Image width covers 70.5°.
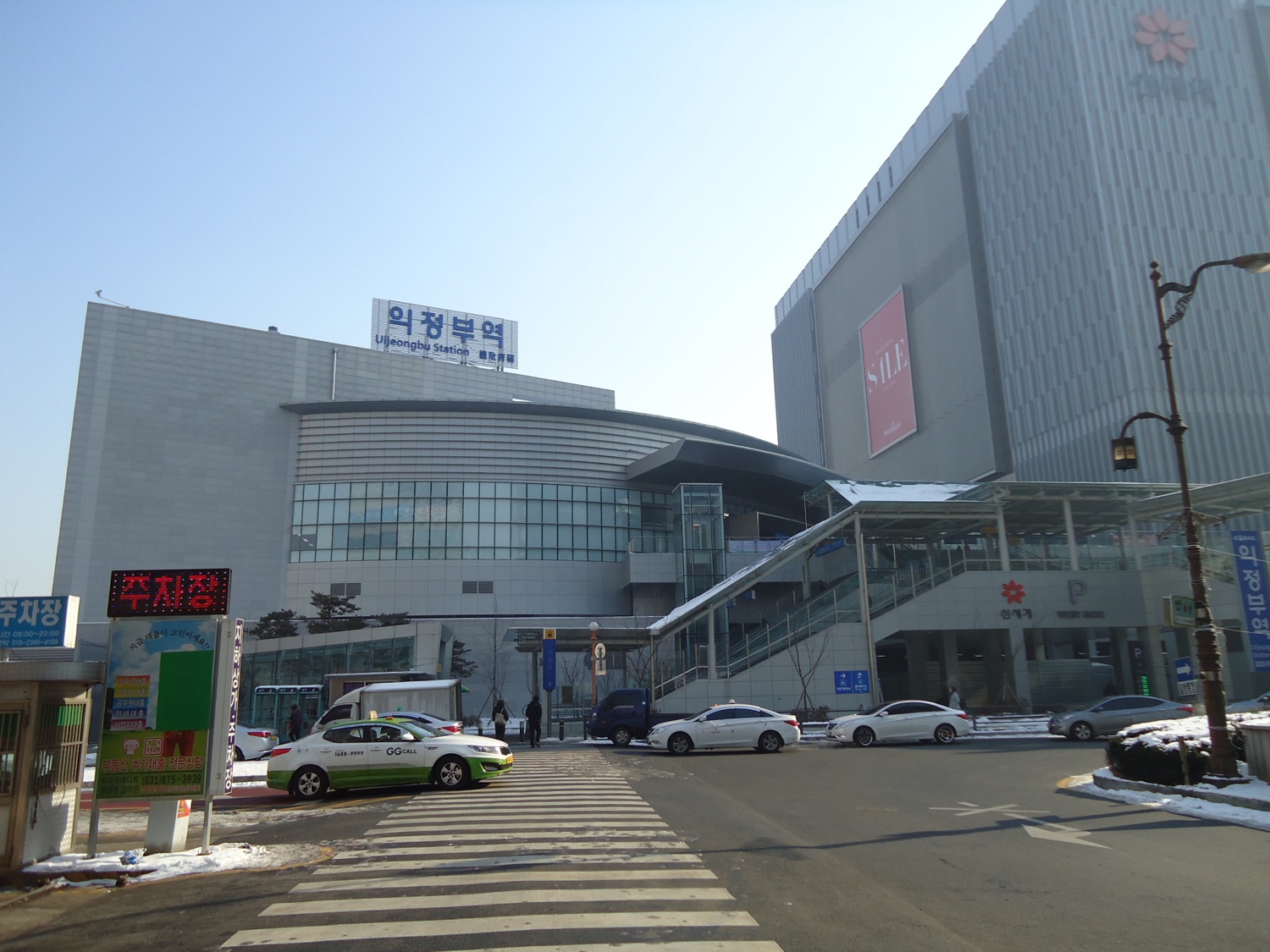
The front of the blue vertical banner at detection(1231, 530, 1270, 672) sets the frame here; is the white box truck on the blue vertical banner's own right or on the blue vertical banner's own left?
on the blue vertical banner's own right

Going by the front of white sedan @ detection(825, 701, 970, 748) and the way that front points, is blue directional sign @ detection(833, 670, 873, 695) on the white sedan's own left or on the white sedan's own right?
on the white sedan's own right

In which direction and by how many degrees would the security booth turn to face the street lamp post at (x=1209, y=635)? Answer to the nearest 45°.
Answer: approximately 45° to its left

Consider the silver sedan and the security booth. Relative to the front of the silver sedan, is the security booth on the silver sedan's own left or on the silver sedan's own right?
on the silver sedan's own left

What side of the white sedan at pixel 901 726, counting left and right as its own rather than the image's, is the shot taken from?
left

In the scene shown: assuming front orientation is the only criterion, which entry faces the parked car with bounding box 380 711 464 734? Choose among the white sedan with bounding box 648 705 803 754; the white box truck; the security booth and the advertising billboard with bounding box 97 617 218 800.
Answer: the white sedan

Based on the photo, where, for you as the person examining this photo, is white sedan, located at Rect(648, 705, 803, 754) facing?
facing to the left of the viewer

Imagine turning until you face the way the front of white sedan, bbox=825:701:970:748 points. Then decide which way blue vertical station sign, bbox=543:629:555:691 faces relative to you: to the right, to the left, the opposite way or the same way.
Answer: to the left

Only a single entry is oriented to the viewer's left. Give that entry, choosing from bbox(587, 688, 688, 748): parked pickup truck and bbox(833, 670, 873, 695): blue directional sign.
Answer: the parked pickup truck

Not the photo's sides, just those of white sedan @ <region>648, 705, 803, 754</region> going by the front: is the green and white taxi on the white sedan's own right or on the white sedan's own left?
on the white sedan's own left

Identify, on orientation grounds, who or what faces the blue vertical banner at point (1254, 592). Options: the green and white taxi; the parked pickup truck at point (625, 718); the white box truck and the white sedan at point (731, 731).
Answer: the green and white taxi

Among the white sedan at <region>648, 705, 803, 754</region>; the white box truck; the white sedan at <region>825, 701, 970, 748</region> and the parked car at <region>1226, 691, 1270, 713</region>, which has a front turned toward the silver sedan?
the parked car

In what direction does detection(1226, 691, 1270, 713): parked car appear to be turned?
to the viewer's left

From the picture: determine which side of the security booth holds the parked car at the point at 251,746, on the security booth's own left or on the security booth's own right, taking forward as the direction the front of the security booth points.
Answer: on the security booth's own left

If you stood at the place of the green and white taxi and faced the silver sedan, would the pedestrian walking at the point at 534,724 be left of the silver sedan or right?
left

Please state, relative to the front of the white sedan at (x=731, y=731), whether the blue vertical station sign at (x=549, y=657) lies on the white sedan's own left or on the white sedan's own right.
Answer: on the white sedan's own right
